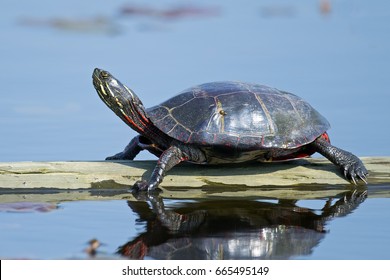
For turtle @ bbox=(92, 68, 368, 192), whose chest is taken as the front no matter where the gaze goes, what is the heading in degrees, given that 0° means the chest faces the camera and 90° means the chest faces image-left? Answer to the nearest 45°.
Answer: approximately 90°
